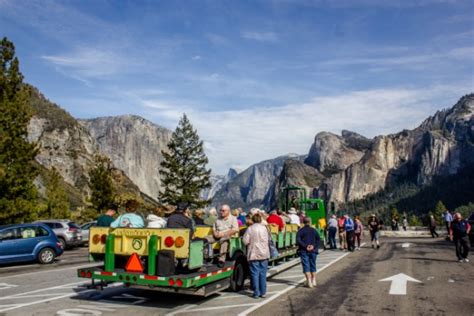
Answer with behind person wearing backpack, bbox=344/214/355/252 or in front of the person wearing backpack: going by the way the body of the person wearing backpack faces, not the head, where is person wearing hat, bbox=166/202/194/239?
behind

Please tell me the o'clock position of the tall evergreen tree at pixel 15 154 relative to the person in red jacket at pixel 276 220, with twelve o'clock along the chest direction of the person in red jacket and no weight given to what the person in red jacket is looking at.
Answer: The tall evergreen tree is roughly at 10 o'clock from the person in red jacket.

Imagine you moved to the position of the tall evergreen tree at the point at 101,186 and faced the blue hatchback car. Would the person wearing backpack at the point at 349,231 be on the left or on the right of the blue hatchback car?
left

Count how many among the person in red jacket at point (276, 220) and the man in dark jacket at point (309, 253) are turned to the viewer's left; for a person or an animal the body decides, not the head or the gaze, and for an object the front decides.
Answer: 0

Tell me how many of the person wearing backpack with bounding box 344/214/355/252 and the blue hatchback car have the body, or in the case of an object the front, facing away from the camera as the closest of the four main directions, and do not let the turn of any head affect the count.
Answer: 1

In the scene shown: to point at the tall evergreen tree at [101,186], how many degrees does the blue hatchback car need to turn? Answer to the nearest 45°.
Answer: approximately 90° to its right

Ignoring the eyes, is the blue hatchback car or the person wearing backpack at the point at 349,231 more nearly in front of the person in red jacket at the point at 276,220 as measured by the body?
the person wearing backpack

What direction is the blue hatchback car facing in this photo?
to the viewer's left

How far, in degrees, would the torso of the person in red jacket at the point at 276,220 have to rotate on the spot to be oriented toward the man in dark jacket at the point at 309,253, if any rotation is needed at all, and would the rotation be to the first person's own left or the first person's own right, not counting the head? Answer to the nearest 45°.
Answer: approximately 180°

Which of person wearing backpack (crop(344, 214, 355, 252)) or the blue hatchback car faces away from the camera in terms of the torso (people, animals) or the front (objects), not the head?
the person wearing backpack

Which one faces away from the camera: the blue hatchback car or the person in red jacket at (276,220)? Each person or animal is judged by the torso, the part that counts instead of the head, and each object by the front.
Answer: the person in red jacket

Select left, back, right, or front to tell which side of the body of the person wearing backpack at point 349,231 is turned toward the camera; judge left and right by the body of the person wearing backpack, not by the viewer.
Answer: back
